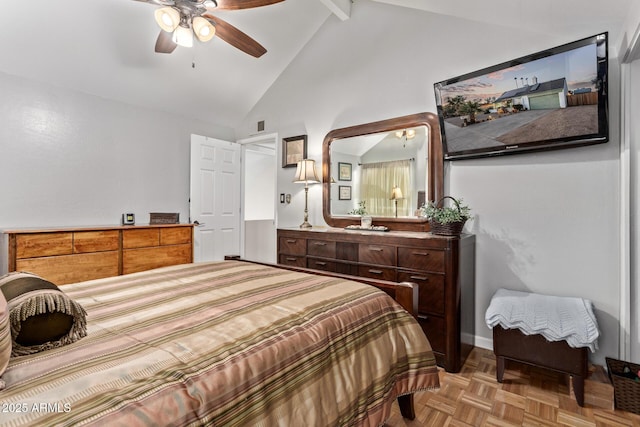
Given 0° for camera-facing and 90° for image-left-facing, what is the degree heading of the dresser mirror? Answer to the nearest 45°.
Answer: approximately 45°

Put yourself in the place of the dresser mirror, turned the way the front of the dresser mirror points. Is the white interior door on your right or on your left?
on your right

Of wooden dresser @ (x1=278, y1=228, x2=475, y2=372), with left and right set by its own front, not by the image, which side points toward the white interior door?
right

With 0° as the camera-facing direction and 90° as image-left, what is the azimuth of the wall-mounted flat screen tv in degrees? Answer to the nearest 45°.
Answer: approximately 45°

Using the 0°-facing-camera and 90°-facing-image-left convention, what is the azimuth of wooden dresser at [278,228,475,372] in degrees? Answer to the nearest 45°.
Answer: approximately 45°

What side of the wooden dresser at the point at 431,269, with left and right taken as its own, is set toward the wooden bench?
left

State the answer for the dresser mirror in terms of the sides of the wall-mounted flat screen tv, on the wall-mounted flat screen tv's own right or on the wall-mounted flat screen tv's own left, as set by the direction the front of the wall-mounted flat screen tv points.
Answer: on the wall-mounted flat screen tv's own right
